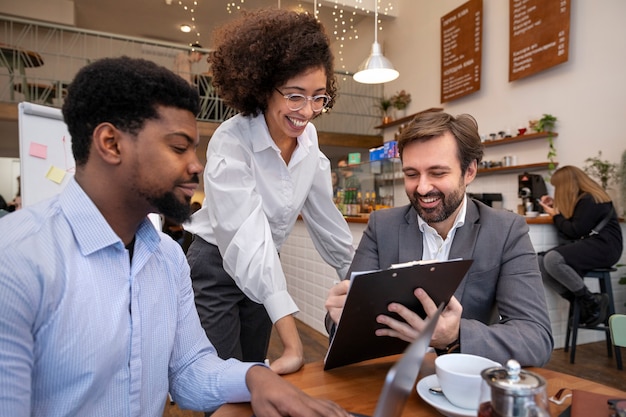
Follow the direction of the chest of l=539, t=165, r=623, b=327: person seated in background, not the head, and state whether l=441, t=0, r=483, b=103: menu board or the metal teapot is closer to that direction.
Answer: the menu board

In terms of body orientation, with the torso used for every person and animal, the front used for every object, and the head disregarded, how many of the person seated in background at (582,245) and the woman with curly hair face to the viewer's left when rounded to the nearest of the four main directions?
1

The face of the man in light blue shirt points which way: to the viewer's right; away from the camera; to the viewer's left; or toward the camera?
to the viewer's right

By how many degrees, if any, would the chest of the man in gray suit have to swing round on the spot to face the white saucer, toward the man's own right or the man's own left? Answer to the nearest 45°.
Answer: approximately 45° to the man's own left

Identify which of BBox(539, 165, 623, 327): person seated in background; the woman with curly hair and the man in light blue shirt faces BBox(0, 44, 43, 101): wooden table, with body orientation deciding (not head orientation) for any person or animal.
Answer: the person seated in background

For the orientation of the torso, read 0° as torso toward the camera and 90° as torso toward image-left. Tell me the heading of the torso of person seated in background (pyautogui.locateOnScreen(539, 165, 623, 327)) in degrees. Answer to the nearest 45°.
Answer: approximately 90°

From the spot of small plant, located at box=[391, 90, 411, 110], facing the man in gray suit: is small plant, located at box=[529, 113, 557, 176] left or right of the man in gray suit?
left

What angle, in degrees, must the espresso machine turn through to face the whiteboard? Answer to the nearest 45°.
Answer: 0° — it already faces it

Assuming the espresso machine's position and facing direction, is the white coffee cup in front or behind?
in front

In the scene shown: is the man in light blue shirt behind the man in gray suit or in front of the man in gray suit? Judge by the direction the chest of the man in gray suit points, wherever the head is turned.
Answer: in front

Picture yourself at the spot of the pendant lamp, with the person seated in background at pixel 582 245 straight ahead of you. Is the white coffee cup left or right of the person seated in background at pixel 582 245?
right

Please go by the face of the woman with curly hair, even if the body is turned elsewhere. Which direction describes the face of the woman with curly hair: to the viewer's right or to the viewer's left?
to the viewer's right

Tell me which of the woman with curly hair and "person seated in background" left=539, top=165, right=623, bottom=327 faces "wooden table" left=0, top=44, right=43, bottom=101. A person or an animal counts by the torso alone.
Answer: the person seated in background
